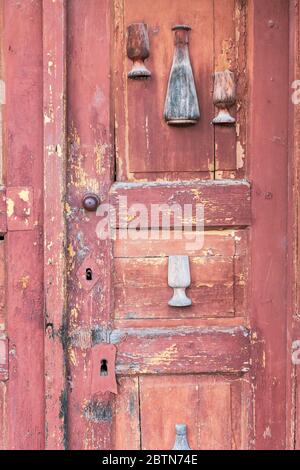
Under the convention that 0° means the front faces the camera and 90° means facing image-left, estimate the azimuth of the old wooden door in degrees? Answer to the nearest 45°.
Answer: approximately 0°
